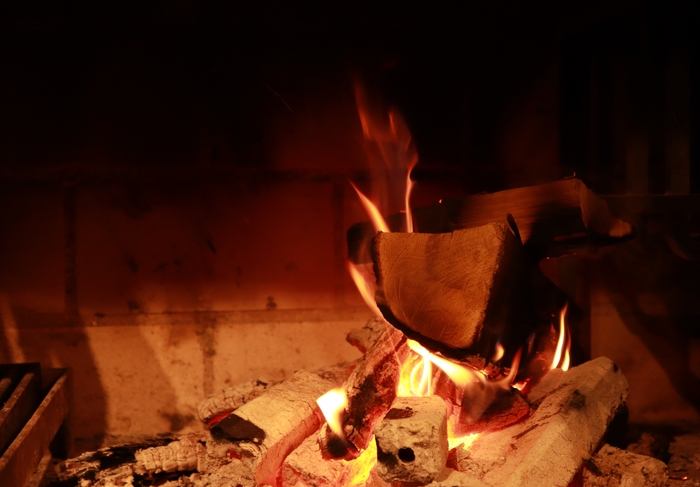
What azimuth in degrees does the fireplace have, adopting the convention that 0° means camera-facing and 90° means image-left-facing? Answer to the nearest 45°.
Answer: approximately 0°
